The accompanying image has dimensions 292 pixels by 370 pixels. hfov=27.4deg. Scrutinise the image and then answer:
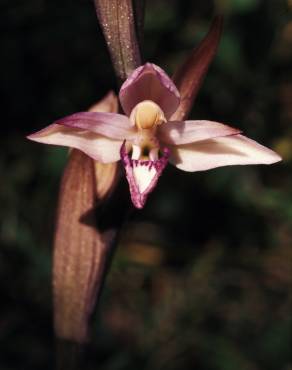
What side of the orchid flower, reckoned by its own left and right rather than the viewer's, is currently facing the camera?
front
